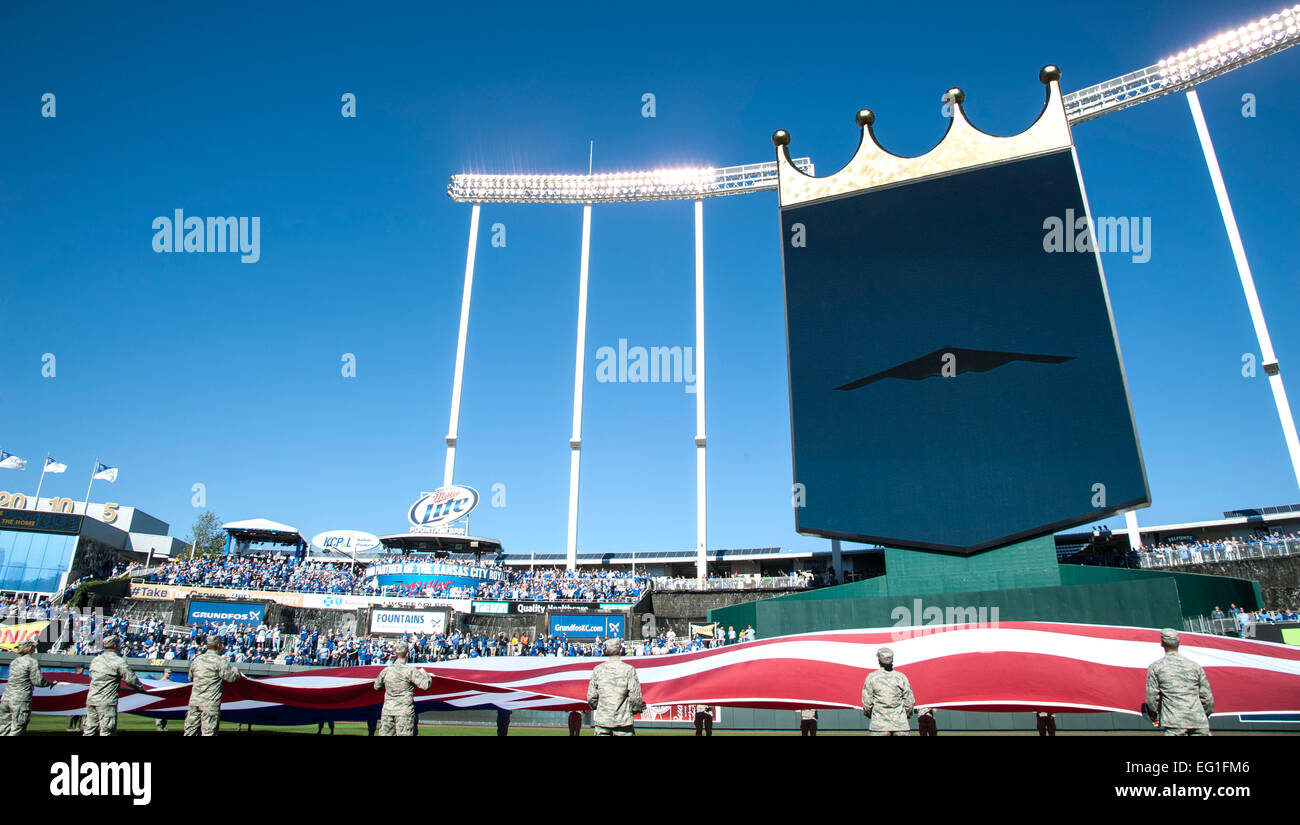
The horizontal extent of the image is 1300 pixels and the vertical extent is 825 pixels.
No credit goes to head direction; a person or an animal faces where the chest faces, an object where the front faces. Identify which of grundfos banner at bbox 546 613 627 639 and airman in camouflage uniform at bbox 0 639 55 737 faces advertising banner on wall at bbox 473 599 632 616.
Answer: the airman in camouflage uniform

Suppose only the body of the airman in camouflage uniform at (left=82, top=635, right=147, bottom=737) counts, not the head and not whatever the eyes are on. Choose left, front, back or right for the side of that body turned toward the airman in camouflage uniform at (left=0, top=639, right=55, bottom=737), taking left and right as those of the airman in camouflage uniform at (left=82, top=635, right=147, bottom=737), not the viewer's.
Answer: left

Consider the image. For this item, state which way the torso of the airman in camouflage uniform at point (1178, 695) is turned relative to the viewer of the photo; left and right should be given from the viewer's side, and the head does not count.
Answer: facing away from the viewer

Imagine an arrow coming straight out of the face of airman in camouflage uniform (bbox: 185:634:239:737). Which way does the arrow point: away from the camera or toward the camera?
away from the camera

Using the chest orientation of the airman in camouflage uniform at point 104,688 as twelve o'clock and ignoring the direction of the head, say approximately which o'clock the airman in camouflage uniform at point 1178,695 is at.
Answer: the airman in camouflage uniform at point 1178,695 is roughly at 3 o'clock from the airman in camouflage uniform at point 104,688.

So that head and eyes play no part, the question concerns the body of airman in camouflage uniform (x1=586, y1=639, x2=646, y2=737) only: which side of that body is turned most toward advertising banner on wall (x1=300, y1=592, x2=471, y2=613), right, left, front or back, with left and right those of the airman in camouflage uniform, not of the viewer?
front

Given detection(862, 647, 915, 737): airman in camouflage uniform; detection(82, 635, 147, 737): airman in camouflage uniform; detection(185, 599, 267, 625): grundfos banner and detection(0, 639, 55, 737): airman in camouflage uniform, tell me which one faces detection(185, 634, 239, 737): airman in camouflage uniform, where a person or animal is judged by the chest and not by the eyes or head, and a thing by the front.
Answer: the grundfos banner

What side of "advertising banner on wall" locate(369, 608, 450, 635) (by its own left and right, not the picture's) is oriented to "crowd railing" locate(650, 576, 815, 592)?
left

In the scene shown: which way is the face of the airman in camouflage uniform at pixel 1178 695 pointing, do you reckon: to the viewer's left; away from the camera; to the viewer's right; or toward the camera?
away from the camera

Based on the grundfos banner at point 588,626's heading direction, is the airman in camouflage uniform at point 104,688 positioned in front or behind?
in front

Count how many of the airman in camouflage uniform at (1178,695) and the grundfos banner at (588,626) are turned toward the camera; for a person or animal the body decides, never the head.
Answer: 1

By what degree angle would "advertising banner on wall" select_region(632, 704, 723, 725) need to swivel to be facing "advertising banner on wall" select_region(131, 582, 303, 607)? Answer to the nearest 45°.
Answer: approximately 135° to its right

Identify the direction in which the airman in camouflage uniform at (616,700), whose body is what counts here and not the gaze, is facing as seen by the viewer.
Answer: away from the camera

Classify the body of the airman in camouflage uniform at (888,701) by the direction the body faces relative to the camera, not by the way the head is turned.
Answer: away from the camera
